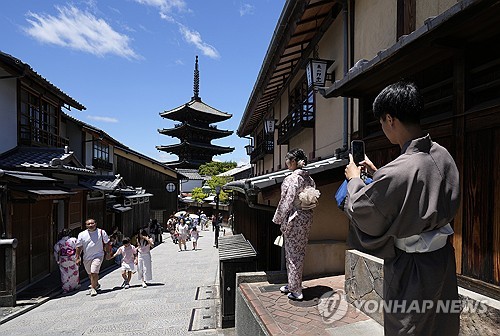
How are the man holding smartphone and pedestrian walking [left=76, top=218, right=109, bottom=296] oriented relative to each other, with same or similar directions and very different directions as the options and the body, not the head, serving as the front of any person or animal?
very different directions

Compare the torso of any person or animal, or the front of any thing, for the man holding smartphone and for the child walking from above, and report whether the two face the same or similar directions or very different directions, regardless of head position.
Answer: very different directions

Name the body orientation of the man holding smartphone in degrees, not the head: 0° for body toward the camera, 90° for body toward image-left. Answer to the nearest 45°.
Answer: approximately 135°

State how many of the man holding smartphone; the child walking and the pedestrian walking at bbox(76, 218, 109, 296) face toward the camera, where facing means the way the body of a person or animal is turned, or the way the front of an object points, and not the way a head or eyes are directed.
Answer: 2

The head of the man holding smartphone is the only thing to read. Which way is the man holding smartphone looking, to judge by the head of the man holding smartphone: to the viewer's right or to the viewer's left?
to the viewer's left

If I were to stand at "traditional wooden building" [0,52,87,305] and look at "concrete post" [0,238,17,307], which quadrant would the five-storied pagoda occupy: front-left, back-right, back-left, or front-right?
back-left

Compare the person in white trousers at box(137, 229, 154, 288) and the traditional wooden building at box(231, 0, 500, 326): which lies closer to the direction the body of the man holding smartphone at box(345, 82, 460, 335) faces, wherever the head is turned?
the person in white trousers

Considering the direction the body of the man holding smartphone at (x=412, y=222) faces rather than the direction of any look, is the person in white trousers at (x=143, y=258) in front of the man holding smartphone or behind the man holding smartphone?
in front

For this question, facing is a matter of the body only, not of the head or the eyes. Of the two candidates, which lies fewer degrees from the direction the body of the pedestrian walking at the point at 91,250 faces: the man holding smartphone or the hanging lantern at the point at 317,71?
the man holding smartphone

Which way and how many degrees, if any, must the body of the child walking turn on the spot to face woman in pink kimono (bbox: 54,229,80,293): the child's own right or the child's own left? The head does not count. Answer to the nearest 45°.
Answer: approximately 90° to the child's own right
